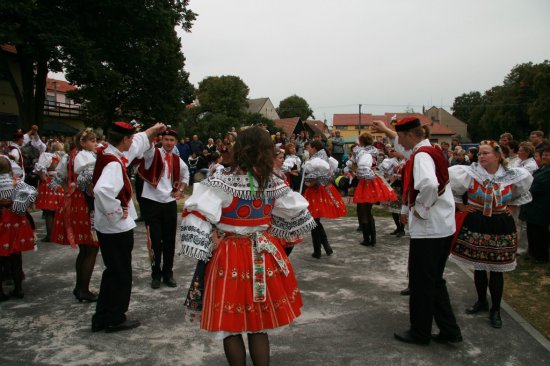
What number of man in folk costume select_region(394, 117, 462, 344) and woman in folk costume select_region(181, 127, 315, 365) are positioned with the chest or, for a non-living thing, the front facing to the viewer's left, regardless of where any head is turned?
1

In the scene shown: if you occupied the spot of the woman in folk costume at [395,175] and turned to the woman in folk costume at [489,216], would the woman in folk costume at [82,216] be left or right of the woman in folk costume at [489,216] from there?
right

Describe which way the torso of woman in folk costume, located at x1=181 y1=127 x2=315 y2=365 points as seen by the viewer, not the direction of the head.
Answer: away from the camera

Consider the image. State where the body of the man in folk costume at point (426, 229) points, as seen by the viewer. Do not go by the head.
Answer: to the viewer's left

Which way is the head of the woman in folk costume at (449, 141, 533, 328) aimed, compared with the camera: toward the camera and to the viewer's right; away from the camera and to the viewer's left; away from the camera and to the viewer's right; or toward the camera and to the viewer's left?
toward the camera and to the viewer's left

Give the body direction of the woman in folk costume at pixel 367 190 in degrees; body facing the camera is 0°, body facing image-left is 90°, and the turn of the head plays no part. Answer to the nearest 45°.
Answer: approximately 135°
